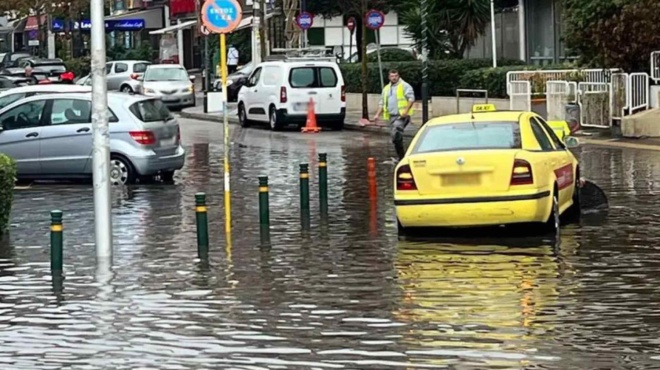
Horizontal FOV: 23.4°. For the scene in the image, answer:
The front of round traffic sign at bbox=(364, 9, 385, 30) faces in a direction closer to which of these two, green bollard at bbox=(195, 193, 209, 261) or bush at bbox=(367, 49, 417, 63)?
the green bollard

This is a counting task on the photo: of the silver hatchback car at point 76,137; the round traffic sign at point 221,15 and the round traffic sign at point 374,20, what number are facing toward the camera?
2

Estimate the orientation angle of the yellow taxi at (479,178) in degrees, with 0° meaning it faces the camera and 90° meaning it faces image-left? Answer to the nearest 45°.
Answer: approximately 225°

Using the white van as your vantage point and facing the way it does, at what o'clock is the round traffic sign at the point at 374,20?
The round traffic sign is roughly at 3 o'clock from the white van.

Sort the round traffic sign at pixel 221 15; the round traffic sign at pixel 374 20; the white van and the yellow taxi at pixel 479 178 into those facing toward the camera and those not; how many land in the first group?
2

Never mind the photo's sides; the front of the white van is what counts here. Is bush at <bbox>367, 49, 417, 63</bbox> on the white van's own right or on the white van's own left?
on the white van's own right

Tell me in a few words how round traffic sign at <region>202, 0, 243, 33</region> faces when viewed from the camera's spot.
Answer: facing the viewer

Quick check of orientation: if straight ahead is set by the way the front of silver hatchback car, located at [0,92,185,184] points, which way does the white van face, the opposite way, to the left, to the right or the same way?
the same way

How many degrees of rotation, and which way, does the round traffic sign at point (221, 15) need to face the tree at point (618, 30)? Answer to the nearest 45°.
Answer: approximately 135° to its left

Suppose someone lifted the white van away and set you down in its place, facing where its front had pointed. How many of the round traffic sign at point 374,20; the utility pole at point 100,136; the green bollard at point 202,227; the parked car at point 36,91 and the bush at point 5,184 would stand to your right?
1

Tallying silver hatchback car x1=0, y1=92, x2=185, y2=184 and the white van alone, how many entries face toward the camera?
0

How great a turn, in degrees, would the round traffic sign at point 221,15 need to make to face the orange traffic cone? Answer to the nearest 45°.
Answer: approximately 180°

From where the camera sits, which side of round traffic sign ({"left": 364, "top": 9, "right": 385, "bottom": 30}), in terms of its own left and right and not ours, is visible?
front

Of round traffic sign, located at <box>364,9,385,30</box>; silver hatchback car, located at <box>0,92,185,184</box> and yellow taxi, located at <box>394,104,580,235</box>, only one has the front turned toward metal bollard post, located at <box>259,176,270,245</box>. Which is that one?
the round traffic sign

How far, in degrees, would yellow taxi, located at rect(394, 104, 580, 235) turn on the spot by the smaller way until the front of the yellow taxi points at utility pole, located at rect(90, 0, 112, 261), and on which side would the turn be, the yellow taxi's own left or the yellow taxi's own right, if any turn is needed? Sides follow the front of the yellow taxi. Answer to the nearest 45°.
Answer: approximately 135° to the yellow taxi's own left
